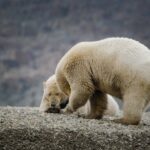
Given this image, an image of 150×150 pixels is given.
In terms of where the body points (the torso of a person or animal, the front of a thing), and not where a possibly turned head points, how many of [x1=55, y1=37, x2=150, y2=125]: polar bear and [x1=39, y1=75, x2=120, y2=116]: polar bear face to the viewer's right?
0

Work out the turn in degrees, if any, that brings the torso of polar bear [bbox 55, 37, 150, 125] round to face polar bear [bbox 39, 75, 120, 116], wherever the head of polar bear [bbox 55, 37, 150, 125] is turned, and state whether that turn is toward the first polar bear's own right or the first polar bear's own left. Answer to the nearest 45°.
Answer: approximately 45° to the first polar bear's own right

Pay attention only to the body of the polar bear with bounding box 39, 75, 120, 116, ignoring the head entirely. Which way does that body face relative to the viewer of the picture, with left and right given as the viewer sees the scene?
facing the viewer and to the left of the viewer

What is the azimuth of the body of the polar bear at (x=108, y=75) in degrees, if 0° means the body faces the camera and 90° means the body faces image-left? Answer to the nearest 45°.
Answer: approximately 90°

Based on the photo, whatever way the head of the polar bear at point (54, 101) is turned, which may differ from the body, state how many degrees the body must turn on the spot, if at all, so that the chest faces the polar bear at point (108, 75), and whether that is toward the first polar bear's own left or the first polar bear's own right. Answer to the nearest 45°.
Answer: approximately 90° to the first polar bear's own left
